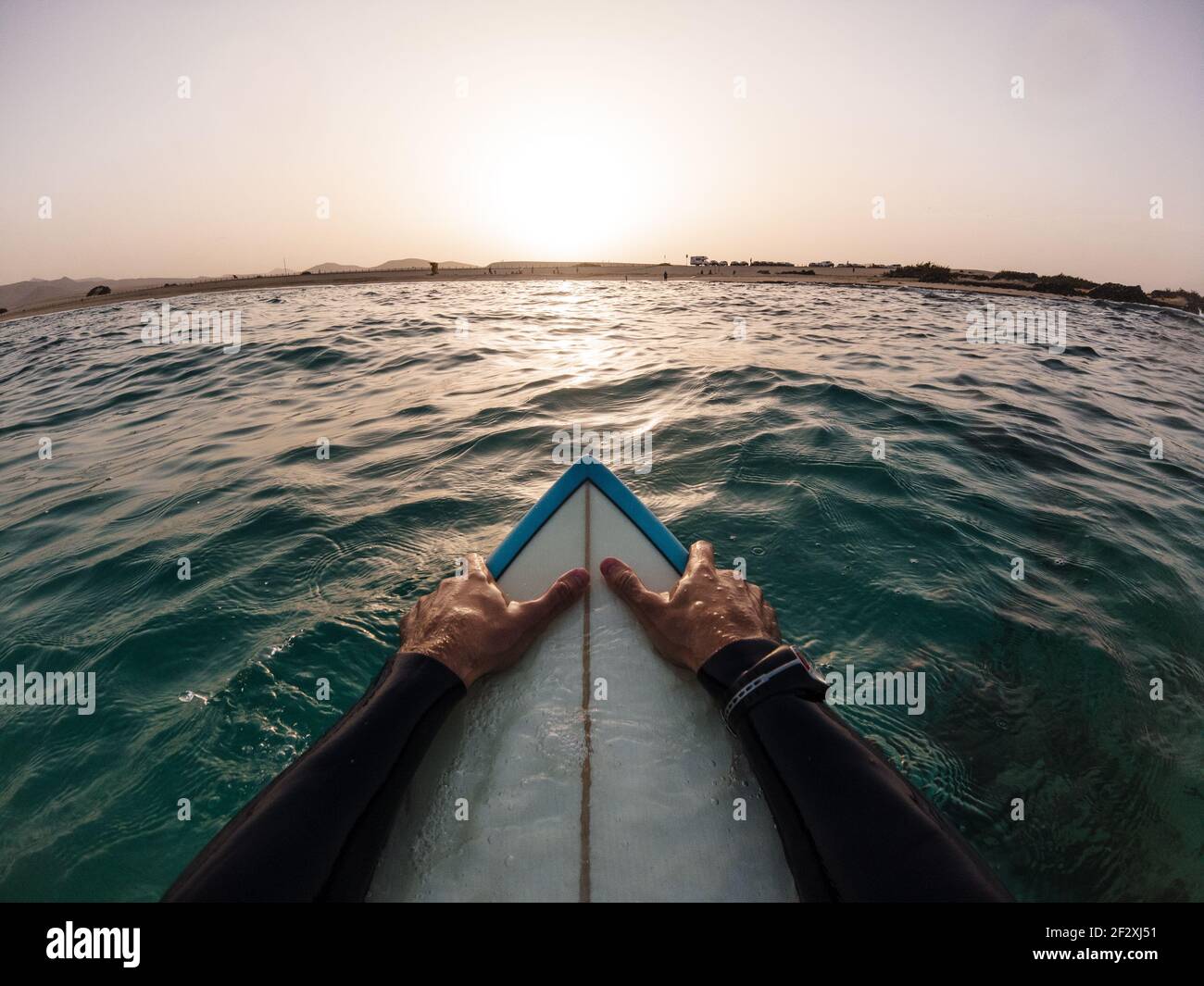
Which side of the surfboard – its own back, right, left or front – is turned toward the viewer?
back
